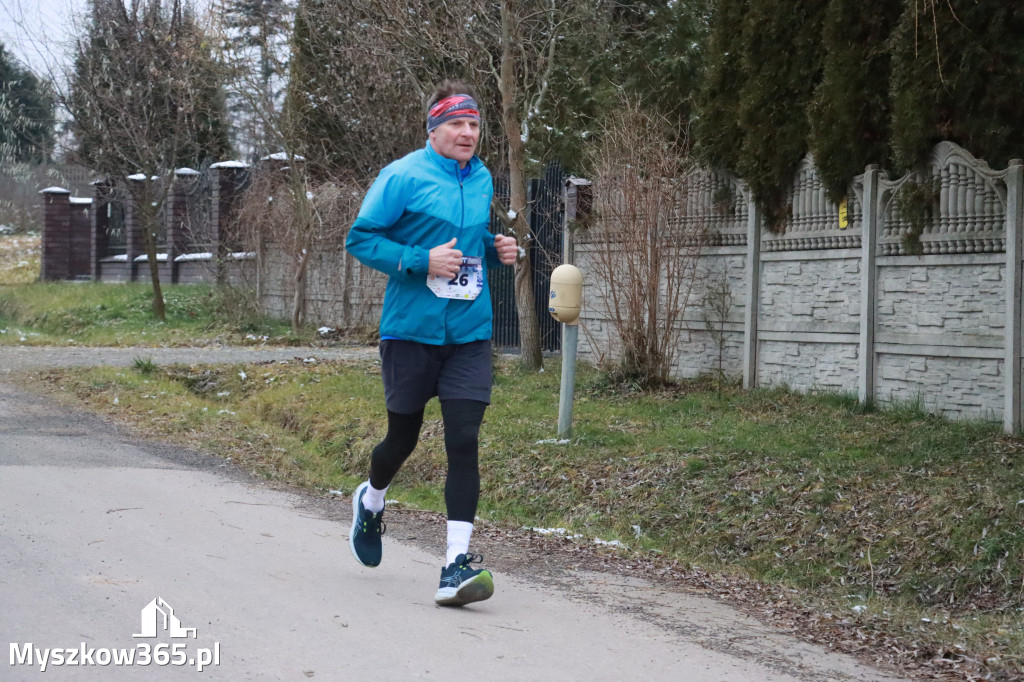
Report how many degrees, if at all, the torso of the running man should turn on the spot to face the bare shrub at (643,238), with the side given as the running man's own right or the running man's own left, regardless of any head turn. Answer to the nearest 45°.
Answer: approximately 135° to the running man's own left

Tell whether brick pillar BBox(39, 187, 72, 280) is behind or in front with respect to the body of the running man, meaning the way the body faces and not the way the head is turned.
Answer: behind

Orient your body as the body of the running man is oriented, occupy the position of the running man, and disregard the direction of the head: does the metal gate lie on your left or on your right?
on your left

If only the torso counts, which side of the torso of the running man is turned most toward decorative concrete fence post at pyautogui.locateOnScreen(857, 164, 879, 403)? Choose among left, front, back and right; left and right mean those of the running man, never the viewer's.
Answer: left

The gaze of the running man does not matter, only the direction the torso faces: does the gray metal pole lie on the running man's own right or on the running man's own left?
on the running man's own left

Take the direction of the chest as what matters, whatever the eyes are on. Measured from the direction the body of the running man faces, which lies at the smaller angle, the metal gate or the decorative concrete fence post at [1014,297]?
the decorative concrete fence post

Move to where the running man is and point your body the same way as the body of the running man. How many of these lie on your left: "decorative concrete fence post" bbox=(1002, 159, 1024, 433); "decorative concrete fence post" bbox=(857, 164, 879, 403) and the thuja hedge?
3

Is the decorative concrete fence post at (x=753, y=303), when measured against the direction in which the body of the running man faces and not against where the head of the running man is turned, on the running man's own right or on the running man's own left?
on the running man's own left

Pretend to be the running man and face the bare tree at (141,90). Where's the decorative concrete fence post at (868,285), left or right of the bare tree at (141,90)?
right
